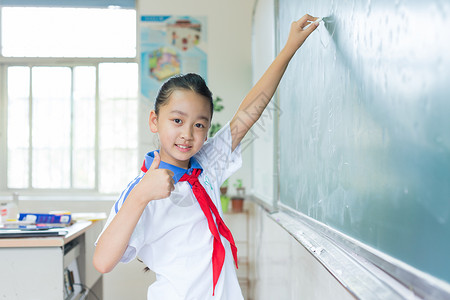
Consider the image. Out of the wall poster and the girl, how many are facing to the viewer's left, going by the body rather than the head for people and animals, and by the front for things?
0

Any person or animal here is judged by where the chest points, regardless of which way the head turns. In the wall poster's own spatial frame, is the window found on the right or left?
on its right

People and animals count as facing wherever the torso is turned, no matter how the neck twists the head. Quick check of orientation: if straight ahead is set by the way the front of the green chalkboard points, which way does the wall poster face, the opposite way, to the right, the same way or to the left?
to the left

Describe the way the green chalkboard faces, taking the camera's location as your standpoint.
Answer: facing the viewer and to the left of the viewer

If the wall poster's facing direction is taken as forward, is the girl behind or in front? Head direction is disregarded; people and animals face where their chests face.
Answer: in front

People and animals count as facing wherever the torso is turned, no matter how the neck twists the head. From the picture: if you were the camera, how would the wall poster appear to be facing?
facing the viewer

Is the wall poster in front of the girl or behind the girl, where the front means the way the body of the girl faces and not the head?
behind

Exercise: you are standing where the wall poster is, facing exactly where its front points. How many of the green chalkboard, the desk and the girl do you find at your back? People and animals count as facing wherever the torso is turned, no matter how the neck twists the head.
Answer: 0

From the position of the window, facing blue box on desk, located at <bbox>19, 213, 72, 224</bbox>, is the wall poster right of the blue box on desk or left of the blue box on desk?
left

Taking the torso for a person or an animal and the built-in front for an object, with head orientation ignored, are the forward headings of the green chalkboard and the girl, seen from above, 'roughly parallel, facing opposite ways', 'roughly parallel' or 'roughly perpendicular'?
roughly perpendicular

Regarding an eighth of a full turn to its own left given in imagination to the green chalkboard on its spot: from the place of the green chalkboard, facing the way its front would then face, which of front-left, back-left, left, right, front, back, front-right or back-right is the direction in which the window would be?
back-right

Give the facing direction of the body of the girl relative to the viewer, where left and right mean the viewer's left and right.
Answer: facing the viewer and to the right of the viewer

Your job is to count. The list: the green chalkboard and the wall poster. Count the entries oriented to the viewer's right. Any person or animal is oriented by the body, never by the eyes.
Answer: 0

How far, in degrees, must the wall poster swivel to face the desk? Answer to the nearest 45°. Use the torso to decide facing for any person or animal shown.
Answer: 0° — it already faces it

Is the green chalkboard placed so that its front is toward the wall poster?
no

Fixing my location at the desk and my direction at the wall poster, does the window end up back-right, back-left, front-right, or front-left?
front-left
